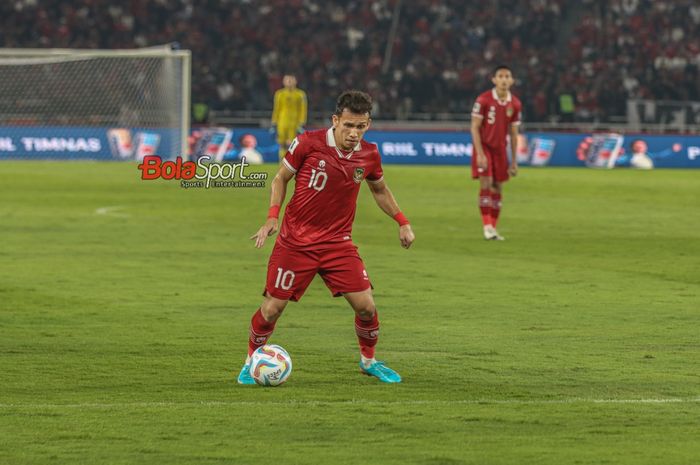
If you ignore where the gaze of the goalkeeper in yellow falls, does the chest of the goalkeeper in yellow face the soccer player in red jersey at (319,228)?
yes

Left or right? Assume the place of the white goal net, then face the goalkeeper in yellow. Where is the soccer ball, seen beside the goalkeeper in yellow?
right

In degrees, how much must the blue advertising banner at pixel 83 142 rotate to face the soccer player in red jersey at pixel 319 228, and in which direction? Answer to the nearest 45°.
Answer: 0° — it already faces them

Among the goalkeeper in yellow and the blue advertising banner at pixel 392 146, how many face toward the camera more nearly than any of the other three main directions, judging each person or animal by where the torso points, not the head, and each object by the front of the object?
2

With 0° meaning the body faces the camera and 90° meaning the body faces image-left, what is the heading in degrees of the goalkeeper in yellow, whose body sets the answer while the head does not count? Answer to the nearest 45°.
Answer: approximately 0°

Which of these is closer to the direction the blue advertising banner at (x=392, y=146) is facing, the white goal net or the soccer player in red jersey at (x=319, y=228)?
the soccer player in red jersey

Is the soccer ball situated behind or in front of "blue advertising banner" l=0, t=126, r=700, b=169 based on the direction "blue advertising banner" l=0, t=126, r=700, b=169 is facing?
in front

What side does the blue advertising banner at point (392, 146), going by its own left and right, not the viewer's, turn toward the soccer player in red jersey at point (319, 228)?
front

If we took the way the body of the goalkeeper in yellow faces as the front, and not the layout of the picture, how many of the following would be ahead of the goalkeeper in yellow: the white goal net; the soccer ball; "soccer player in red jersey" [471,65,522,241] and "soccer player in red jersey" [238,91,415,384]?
3
